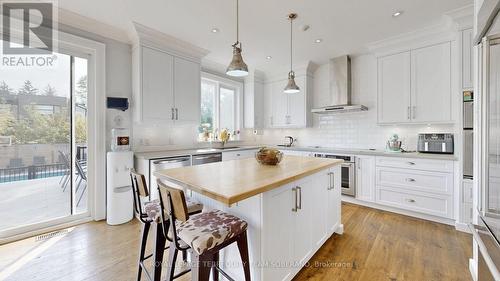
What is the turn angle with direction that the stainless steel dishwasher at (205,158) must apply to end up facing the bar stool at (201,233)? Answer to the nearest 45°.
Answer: approximately 45° to its right

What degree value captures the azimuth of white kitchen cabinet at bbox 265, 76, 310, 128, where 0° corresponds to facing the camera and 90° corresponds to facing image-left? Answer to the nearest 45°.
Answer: approximately 0°

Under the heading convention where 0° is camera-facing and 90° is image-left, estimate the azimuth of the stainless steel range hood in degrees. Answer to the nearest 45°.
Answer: approximately 45°

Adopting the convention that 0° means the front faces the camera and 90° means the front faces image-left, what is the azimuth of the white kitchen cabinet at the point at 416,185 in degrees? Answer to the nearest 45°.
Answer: approximately 45°

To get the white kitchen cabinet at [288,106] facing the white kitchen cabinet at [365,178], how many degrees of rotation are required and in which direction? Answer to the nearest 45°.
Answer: approximately 45° to its left

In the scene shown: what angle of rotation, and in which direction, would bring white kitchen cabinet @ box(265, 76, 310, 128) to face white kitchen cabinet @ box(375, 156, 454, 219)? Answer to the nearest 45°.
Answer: approximately 45° to its left

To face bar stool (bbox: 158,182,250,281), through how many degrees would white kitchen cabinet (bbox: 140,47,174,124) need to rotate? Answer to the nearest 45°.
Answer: approximately 45° to its right
